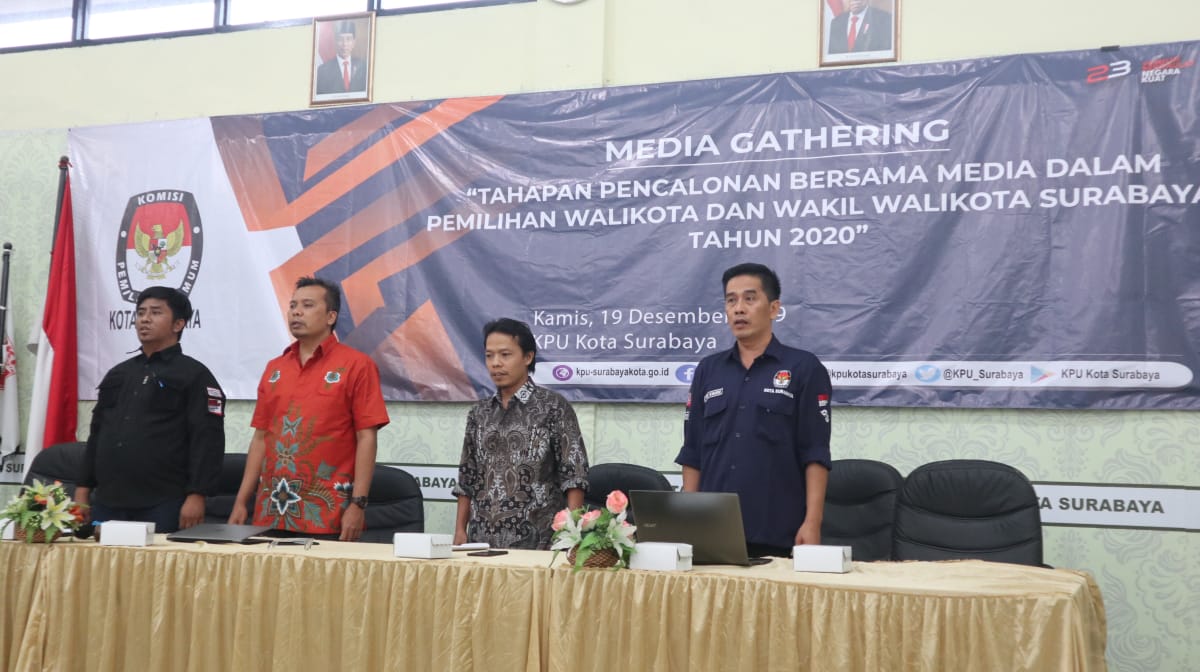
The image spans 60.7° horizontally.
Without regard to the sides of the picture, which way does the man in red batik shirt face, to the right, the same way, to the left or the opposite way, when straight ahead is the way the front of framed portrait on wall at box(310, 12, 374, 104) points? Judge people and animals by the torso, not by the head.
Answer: the same way

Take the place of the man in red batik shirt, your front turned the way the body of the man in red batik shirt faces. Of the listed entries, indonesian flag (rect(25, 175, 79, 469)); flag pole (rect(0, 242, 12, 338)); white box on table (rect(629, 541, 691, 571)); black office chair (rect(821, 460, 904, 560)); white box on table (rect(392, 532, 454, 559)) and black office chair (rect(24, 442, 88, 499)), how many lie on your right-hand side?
3

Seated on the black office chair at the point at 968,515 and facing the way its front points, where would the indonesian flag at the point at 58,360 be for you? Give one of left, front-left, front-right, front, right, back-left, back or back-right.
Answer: right

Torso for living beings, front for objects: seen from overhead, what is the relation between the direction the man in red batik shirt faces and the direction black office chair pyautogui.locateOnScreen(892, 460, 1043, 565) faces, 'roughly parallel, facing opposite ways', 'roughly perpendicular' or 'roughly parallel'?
roughly parallel

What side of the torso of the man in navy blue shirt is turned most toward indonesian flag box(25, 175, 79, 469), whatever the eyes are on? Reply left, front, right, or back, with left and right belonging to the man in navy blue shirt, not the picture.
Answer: right

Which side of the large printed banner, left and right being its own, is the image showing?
front

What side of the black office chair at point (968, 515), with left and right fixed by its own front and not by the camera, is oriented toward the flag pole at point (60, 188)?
right

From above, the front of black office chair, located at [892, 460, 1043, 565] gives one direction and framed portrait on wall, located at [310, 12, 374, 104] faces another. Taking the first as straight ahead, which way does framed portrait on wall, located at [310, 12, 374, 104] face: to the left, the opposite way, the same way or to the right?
the same way

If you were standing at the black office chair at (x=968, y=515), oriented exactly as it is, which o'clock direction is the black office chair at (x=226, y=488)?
the black office chair at (x=226, y=488) is roughly at 3 o'clock from the black office chair at (x=968, y=515).

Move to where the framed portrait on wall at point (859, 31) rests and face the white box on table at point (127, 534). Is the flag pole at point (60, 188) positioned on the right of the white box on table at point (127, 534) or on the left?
right

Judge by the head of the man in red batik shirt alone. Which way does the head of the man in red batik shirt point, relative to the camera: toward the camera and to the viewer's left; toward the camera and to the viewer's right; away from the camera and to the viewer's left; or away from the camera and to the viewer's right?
toward the camera and to the viewer's left

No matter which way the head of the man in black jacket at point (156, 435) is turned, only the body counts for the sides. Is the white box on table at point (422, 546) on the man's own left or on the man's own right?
on the man's own left

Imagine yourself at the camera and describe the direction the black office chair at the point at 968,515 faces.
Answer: facing the viewer

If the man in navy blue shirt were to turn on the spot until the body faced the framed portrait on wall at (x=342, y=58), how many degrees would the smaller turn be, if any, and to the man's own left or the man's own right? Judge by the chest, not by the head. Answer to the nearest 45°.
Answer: approximately 90° to the man's own right

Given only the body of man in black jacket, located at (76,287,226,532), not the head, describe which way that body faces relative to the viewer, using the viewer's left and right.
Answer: facing the viewer and to the left of the viewer
